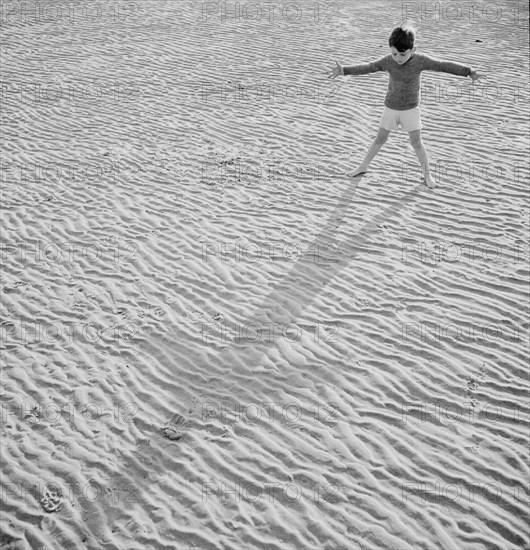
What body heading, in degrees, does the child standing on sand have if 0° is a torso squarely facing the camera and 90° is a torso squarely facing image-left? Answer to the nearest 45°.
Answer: approximately 0°
